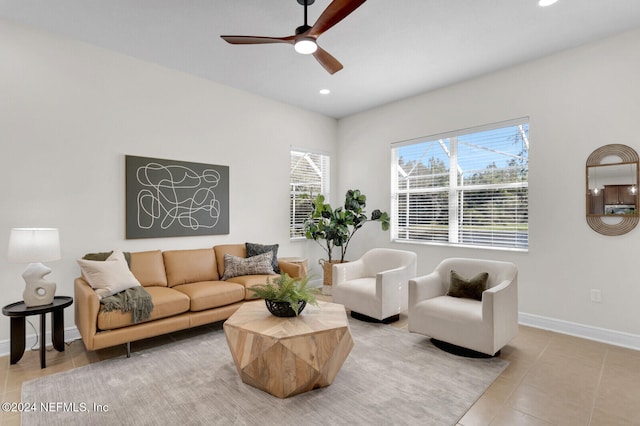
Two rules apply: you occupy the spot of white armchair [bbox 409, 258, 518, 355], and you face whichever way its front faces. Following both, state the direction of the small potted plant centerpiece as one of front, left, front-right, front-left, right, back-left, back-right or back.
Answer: front

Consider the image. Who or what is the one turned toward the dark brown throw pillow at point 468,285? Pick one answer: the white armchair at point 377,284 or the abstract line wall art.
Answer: the abstract line wall art

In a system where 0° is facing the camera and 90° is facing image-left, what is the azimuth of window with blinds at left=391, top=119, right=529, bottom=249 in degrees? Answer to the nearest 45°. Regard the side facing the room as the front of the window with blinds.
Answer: approximately 45°

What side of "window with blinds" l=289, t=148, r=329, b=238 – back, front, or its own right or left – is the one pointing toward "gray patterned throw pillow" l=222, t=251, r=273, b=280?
right

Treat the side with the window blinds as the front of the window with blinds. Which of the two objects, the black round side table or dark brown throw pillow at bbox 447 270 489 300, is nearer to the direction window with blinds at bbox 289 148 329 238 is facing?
the dark brown throw pillow

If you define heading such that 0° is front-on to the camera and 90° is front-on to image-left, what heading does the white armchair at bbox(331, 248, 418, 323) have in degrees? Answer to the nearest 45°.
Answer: approximately 45°

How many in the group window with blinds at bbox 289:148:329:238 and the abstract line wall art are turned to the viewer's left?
0

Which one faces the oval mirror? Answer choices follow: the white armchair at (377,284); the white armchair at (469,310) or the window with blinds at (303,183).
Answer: the window with blinds

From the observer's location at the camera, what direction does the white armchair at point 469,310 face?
facing the viewer and to the left of the viewer

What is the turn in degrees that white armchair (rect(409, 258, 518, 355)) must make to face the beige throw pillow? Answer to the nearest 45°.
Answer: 0° — it already faces it

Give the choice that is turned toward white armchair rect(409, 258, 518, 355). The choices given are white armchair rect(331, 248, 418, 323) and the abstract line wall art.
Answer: the abstract line wall art

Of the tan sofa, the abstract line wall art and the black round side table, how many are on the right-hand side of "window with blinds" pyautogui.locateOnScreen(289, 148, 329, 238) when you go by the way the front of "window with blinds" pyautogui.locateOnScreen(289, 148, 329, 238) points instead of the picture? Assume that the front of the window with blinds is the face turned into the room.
3

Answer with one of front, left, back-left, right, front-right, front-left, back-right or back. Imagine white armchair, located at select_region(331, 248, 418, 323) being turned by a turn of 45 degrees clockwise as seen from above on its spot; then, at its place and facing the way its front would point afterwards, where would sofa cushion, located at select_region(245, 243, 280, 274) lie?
front

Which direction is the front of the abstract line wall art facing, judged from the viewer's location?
facing the viewer and to the right of the viewer

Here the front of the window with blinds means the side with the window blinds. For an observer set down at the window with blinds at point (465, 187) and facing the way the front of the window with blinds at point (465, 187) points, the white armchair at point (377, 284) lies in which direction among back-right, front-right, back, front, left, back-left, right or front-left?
front

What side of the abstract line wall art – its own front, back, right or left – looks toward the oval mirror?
front
